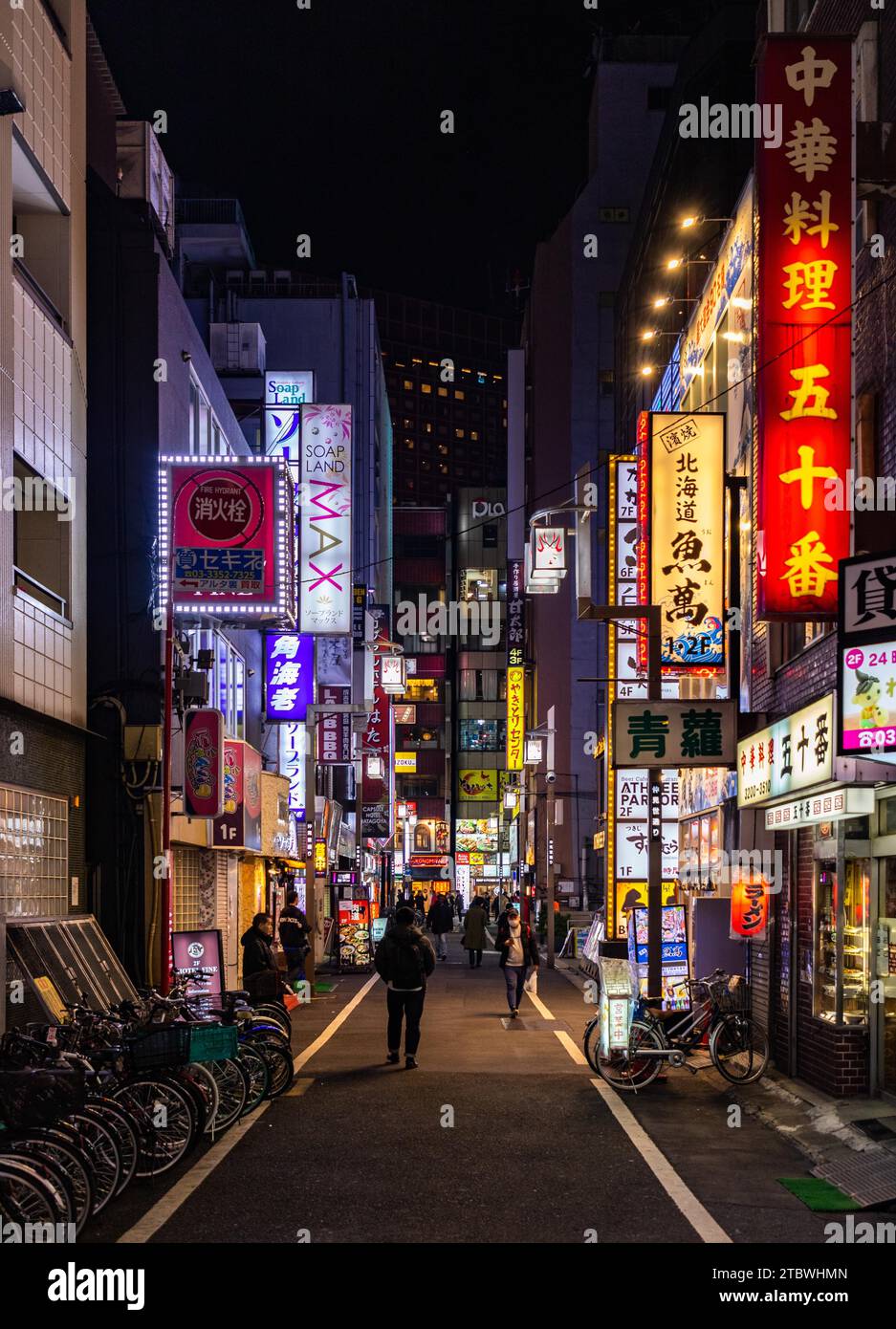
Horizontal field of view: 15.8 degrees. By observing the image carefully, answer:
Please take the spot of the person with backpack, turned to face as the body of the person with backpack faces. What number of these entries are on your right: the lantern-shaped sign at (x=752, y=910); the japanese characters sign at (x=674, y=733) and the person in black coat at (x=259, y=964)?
2

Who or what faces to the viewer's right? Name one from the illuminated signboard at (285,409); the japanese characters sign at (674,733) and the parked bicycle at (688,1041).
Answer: the parked bicycle

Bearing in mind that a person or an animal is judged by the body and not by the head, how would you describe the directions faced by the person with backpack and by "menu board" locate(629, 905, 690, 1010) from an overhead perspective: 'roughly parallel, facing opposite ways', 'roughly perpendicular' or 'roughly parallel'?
roughly parallel, facing opposite ways

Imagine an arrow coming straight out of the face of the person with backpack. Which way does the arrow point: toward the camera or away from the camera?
away from the camera

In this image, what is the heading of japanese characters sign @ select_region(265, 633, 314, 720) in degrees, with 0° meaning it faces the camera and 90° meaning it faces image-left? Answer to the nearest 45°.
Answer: approximately 0°

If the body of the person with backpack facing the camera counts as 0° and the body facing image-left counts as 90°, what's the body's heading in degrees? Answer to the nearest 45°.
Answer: approximately 180°

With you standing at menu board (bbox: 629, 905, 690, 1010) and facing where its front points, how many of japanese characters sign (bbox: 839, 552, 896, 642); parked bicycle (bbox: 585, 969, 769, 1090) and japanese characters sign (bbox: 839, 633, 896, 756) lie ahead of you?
3

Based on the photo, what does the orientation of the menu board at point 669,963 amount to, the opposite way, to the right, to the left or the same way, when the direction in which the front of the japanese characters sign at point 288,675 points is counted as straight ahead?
the same way

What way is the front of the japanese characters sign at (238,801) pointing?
toward the camera

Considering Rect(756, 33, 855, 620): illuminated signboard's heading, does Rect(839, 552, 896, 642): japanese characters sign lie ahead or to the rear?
ahead

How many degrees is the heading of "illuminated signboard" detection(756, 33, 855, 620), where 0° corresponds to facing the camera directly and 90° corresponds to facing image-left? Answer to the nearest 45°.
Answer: approximately 0°

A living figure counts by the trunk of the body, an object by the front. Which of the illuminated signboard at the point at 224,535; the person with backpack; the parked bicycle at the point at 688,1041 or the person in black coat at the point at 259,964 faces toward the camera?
the illuminated signboard

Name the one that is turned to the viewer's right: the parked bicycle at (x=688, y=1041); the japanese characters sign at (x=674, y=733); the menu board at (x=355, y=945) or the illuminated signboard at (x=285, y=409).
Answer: the parked bicycle

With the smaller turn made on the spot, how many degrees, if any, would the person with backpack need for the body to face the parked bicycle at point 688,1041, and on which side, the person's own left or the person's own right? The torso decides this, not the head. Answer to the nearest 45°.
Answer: approximately 135° to the person's own right
